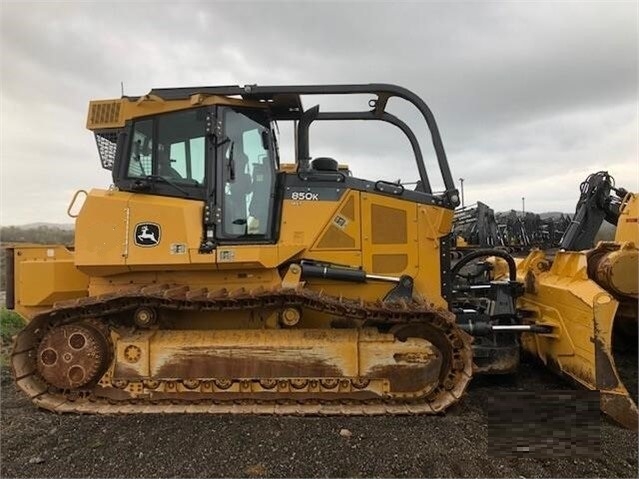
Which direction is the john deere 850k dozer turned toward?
to the viewer's right
